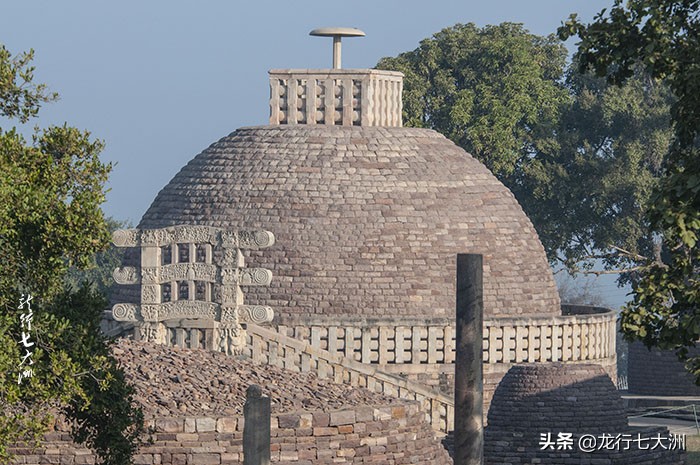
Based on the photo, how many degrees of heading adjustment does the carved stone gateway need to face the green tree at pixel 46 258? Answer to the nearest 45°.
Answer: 0° — it already faces it

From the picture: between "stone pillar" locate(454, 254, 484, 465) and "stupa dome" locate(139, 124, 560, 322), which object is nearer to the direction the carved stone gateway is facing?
the stone pillar

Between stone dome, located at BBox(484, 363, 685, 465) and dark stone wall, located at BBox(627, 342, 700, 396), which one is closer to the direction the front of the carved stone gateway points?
the stone dome

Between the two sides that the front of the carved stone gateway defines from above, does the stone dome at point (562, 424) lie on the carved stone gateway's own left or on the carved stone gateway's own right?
on the carved stone gateway's own left

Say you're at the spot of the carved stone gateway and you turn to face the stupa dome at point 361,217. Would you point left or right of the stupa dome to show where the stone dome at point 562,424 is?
right

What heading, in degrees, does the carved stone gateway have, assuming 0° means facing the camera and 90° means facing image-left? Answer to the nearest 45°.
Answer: approximately 0°

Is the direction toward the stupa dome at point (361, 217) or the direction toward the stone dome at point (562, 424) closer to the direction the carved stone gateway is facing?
the stone dome
